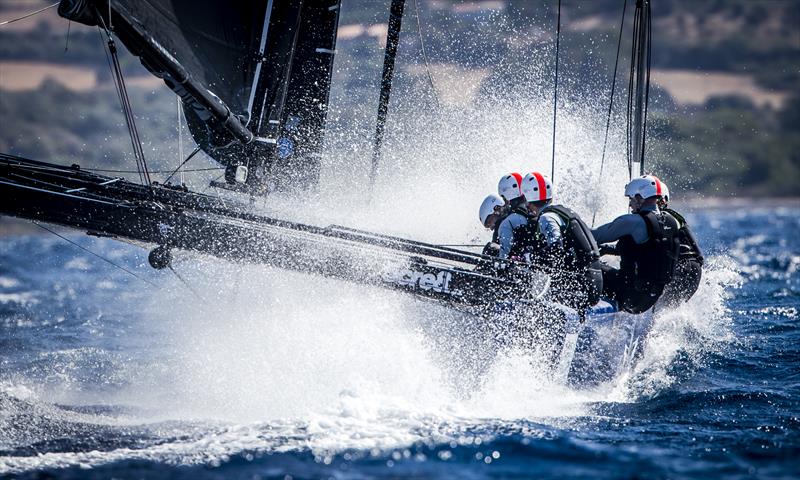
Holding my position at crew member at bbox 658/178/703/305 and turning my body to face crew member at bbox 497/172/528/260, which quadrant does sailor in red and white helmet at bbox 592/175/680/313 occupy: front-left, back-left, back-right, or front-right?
front-left

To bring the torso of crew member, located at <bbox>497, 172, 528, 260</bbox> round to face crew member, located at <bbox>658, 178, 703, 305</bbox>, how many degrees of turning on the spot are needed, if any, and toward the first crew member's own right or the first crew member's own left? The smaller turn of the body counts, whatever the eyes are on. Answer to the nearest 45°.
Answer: approximately 135° to the first crew member's own right

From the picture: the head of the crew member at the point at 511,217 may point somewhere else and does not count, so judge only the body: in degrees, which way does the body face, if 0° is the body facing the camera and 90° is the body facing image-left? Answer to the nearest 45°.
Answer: approximately 90°

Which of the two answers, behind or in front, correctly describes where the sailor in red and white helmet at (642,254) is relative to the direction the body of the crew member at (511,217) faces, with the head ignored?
behind
